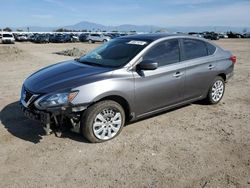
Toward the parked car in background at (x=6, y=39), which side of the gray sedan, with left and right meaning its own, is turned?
right

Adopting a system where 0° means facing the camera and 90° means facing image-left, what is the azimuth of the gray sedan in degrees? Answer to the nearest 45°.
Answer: approximately 45°

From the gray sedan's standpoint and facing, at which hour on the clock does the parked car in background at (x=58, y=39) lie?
The parked car in background is roughly at 4 o'clock from the gray sedan.
